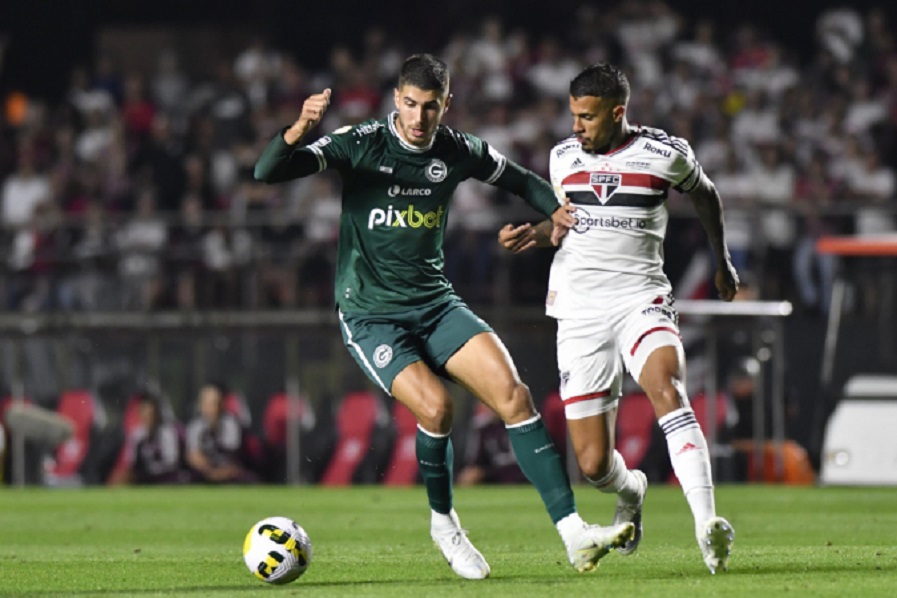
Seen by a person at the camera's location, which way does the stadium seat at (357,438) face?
facing the viewer and to the left of the viewer

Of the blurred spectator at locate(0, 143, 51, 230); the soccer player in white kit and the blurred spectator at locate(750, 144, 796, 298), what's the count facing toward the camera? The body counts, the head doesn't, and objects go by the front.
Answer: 3

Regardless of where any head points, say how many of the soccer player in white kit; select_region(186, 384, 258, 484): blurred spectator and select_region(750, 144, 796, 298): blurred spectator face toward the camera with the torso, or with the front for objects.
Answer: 3

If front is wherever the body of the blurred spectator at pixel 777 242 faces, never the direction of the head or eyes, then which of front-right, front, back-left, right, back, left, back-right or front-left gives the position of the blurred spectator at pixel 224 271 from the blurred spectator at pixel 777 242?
right

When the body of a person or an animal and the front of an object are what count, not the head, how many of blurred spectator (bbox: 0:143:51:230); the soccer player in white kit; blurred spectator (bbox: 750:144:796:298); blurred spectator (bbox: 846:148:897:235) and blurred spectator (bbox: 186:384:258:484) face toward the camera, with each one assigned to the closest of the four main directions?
5

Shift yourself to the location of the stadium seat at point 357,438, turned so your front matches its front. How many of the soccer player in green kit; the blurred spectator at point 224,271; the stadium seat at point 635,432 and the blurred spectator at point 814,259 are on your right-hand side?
1

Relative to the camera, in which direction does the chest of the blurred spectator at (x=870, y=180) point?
toward the camera

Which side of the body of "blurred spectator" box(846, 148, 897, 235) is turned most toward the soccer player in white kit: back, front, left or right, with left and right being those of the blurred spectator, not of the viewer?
front

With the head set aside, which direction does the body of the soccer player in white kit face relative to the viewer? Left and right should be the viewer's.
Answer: facing the viewer

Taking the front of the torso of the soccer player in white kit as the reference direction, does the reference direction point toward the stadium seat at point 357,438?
no

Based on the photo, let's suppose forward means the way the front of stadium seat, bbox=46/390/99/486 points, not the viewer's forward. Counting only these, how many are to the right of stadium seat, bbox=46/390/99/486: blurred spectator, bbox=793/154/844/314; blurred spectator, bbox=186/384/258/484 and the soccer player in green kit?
0

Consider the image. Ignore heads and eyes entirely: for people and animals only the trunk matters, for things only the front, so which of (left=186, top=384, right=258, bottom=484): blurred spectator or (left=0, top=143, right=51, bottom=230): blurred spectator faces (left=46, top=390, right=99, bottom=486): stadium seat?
(left=0, top=143, right=51, bottom=230): blurred spectator

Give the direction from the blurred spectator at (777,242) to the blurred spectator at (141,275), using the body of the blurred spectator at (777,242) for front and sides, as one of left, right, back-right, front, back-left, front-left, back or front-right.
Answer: right

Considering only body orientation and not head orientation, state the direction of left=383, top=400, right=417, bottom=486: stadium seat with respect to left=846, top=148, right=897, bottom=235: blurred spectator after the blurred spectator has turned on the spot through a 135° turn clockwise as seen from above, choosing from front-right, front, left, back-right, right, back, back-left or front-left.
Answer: left

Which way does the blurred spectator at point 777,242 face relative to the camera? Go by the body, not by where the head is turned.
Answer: toward the camera

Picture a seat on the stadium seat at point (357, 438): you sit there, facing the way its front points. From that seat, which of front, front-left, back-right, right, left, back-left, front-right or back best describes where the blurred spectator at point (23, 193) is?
right

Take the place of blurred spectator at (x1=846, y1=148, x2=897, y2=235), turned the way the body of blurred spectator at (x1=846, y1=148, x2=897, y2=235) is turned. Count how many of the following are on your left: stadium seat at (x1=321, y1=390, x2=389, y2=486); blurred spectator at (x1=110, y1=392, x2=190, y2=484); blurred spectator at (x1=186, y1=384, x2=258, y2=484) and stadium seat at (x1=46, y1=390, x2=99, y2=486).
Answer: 0

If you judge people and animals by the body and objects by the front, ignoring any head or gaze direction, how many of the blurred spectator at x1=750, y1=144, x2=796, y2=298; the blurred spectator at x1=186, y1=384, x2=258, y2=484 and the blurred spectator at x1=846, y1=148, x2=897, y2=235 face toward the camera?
3

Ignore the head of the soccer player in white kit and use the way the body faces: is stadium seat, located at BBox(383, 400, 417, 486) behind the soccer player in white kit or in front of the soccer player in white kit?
behind
